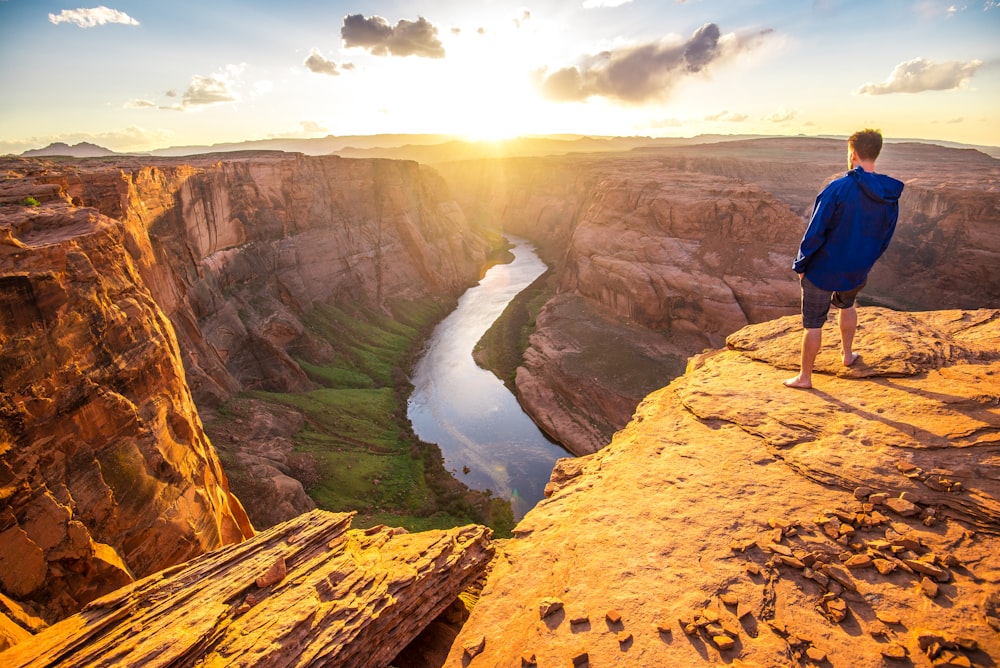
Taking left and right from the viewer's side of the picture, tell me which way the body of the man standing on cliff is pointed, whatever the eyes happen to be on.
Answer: facing away from the viewer and to the left of the viewer

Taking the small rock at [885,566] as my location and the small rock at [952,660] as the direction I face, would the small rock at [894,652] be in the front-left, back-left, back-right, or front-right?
front-right

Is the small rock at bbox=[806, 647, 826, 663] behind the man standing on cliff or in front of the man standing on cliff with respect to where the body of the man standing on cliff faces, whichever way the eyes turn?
behind

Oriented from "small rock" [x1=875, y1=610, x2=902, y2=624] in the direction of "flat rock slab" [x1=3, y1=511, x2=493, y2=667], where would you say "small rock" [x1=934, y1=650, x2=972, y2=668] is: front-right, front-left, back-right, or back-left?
back-left

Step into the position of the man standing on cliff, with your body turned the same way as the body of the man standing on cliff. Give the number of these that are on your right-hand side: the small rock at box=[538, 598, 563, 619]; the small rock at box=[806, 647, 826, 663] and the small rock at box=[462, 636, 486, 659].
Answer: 0

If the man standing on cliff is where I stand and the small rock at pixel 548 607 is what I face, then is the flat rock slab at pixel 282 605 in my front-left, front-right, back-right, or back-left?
front-right

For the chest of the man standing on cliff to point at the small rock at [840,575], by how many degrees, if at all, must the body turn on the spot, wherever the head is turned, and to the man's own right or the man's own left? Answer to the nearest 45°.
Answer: approximately 135° to the man's own left

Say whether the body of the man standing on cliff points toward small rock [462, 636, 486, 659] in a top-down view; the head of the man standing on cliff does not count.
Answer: no

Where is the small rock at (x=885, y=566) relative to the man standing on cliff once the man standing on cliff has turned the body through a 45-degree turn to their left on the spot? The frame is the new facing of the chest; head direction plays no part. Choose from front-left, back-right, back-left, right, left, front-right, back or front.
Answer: left

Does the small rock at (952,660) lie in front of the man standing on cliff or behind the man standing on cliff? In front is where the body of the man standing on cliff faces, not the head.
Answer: behind

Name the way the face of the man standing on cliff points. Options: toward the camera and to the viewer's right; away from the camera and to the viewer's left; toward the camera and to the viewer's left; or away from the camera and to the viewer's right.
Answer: away from the camera and to the viewer's left

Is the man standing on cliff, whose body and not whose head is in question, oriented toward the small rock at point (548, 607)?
no

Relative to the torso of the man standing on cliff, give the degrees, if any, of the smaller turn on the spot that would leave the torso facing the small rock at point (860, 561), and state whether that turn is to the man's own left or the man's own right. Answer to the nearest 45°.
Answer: approximately 135° to the man's own left

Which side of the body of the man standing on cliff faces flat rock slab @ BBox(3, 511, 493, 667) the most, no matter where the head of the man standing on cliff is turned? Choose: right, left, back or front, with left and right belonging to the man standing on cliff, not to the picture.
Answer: left
